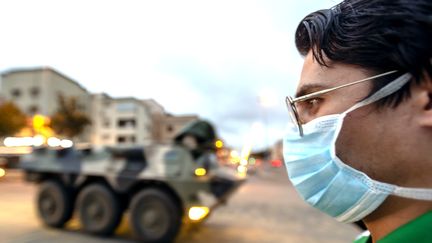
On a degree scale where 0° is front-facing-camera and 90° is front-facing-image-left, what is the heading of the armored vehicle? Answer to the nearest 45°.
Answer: approximately 315°
